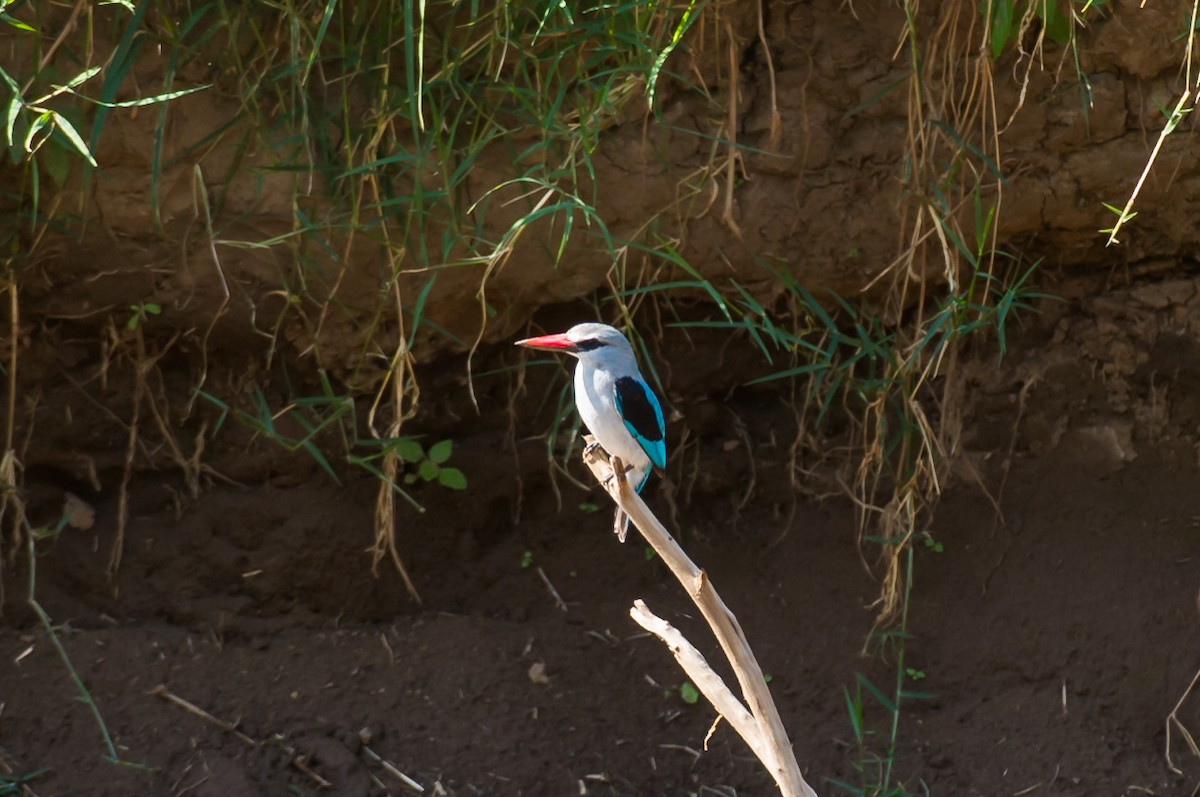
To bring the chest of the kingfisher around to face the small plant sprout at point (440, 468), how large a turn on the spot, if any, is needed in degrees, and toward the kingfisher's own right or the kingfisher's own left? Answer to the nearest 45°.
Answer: approximately 45° to the kingfisher's own right

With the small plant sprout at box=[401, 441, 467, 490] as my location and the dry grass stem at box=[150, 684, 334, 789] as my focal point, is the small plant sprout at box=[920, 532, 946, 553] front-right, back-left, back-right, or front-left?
back-left

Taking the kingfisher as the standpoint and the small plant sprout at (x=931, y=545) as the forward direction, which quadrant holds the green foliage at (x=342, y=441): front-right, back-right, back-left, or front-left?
back-left

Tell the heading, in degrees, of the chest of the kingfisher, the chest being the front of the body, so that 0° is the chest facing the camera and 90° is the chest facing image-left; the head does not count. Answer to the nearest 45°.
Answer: approximately 90°
